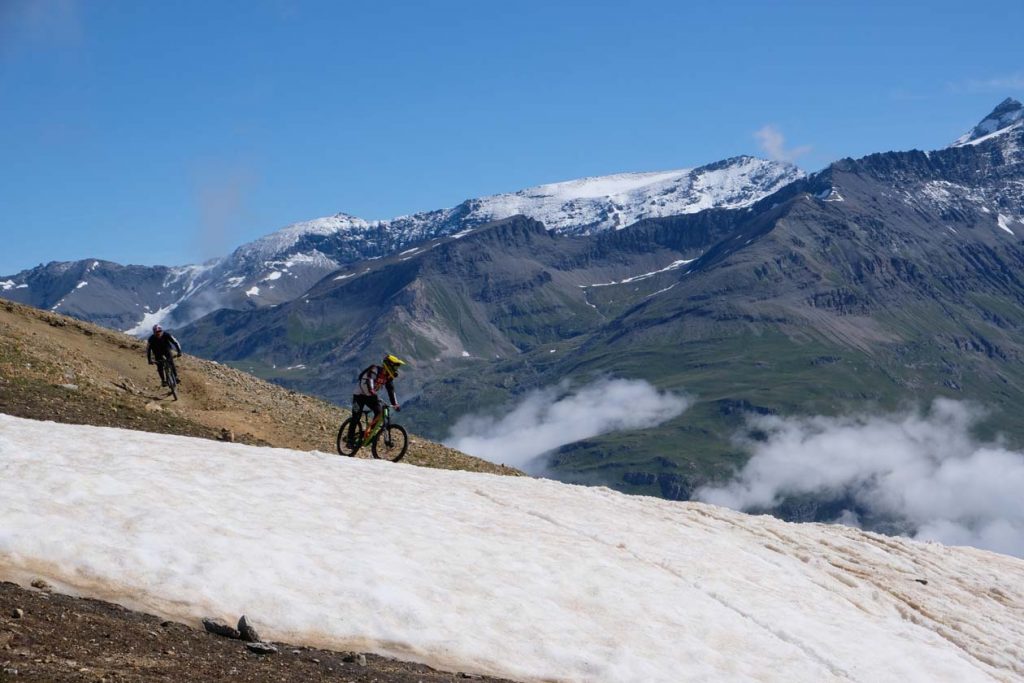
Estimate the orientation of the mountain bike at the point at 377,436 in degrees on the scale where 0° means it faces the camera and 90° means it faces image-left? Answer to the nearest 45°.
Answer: approximately 315°

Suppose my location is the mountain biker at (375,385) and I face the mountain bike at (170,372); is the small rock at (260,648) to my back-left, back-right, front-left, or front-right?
back-left

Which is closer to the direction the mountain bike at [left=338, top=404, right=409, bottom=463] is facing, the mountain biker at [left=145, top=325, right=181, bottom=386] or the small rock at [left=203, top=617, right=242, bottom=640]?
the small rock

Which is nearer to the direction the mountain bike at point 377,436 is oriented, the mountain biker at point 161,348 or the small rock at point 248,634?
the small rock

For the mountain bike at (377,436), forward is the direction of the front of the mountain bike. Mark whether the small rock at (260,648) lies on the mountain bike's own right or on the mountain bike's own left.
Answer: on the mountain bike's own right

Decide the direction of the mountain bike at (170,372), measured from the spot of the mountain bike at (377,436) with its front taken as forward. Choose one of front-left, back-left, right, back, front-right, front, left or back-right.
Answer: back

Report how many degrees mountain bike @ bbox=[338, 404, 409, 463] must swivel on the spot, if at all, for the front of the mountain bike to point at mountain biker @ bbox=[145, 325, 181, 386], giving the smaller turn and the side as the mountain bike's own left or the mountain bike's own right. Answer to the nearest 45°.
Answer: approximately 180°

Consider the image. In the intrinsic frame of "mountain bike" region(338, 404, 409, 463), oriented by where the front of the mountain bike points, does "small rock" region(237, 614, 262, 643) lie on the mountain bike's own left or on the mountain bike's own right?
on the mountain bike's own right

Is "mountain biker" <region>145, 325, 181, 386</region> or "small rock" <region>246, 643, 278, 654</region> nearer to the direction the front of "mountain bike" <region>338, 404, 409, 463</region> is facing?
the small rock
